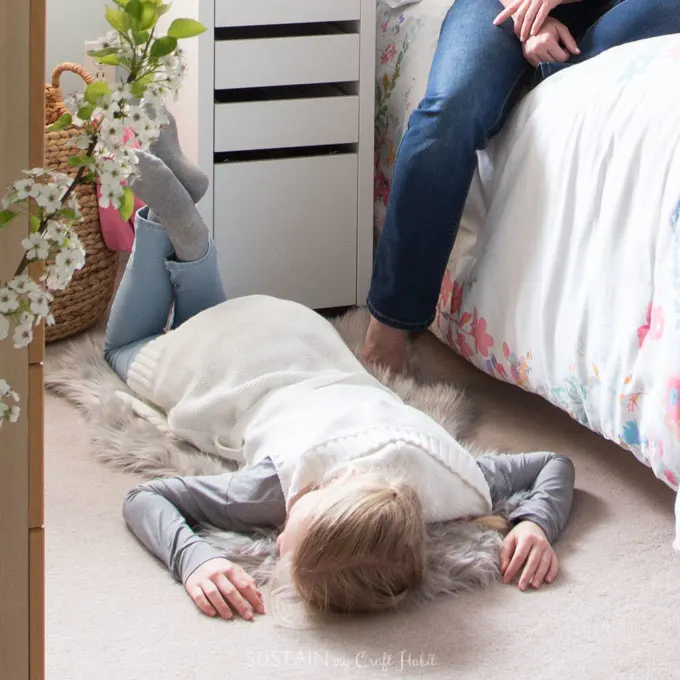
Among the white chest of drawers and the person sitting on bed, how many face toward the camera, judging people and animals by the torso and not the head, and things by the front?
2

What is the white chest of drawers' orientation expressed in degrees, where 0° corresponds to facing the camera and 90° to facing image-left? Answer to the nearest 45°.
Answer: approximately 0°

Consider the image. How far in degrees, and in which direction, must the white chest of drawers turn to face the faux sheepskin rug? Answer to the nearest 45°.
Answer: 0° — it already faces it
